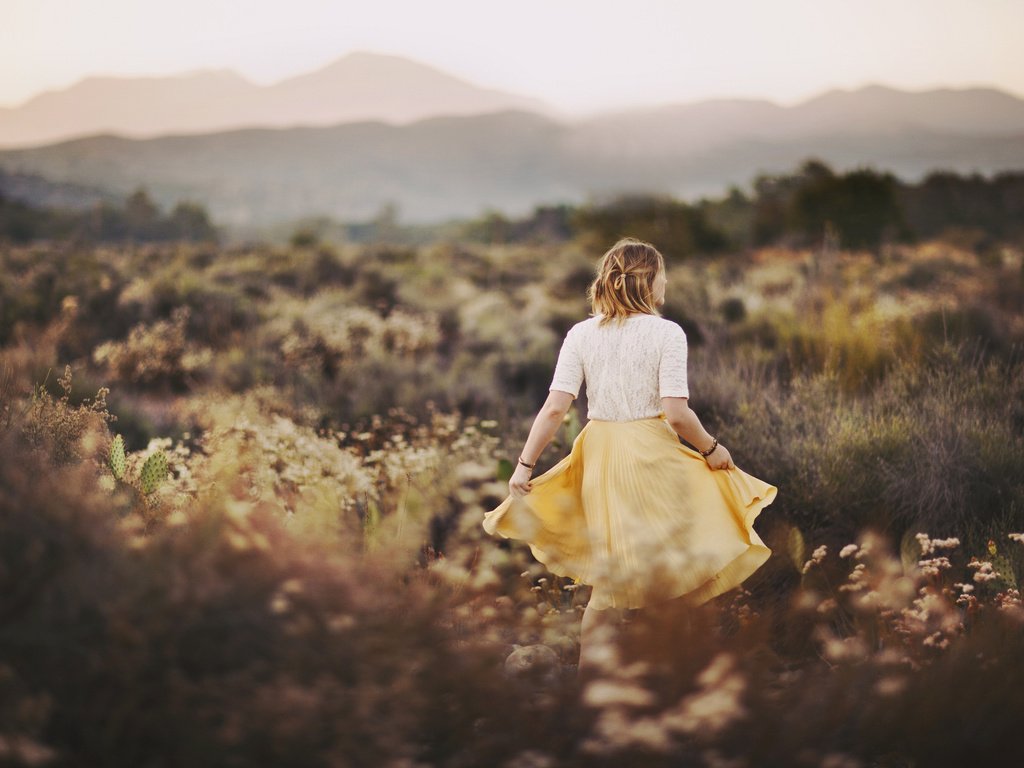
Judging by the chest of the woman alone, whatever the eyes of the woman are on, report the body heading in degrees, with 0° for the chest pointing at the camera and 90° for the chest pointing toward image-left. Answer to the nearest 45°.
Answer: approximately 180°

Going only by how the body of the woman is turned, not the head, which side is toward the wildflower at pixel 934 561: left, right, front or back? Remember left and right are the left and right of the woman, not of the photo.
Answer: right

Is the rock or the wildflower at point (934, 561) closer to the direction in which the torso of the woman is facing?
the wildflower
